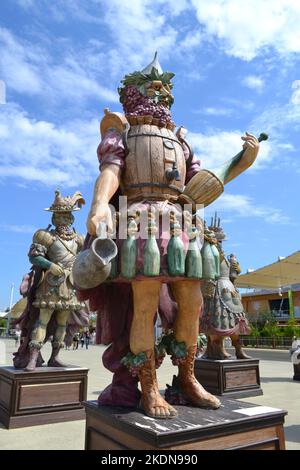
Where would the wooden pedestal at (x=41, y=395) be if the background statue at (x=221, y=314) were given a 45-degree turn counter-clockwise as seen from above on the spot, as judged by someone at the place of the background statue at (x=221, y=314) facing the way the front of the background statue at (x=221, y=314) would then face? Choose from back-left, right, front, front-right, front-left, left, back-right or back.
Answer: back-right

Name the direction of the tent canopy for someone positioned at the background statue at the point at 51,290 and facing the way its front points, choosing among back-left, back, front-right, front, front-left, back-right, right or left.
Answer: left

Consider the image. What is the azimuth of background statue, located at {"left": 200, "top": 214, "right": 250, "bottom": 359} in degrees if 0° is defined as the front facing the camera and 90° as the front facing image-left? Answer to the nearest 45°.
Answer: approximately 315°

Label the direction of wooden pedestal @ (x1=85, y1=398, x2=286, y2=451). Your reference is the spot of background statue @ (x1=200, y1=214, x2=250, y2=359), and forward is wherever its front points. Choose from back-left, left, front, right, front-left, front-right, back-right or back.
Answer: front-right

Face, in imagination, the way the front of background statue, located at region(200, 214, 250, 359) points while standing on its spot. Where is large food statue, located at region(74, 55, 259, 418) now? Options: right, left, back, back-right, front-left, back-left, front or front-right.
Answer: front-right

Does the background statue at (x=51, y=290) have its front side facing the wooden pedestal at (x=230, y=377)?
no

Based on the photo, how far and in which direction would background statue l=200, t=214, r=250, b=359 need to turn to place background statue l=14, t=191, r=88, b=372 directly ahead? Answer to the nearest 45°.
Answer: approximately 90° to its right

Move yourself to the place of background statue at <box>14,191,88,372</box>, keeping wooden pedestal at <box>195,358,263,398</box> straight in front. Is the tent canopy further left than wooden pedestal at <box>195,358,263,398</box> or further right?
left

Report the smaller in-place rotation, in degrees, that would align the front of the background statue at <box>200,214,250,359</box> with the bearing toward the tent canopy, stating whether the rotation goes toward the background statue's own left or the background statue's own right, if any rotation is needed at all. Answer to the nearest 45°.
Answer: approximately 135° to the background statue's own left

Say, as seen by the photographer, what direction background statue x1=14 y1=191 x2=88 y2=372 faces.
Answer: facing the viewer and to the right of the viewer

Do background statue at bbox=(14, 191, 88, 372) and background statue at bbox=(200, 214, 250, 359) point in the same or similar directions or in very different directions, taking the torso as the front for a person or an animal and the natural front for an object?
same or similar directions

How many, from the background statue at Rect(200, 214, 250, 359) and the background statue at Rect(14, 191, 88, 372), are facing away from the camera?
0
